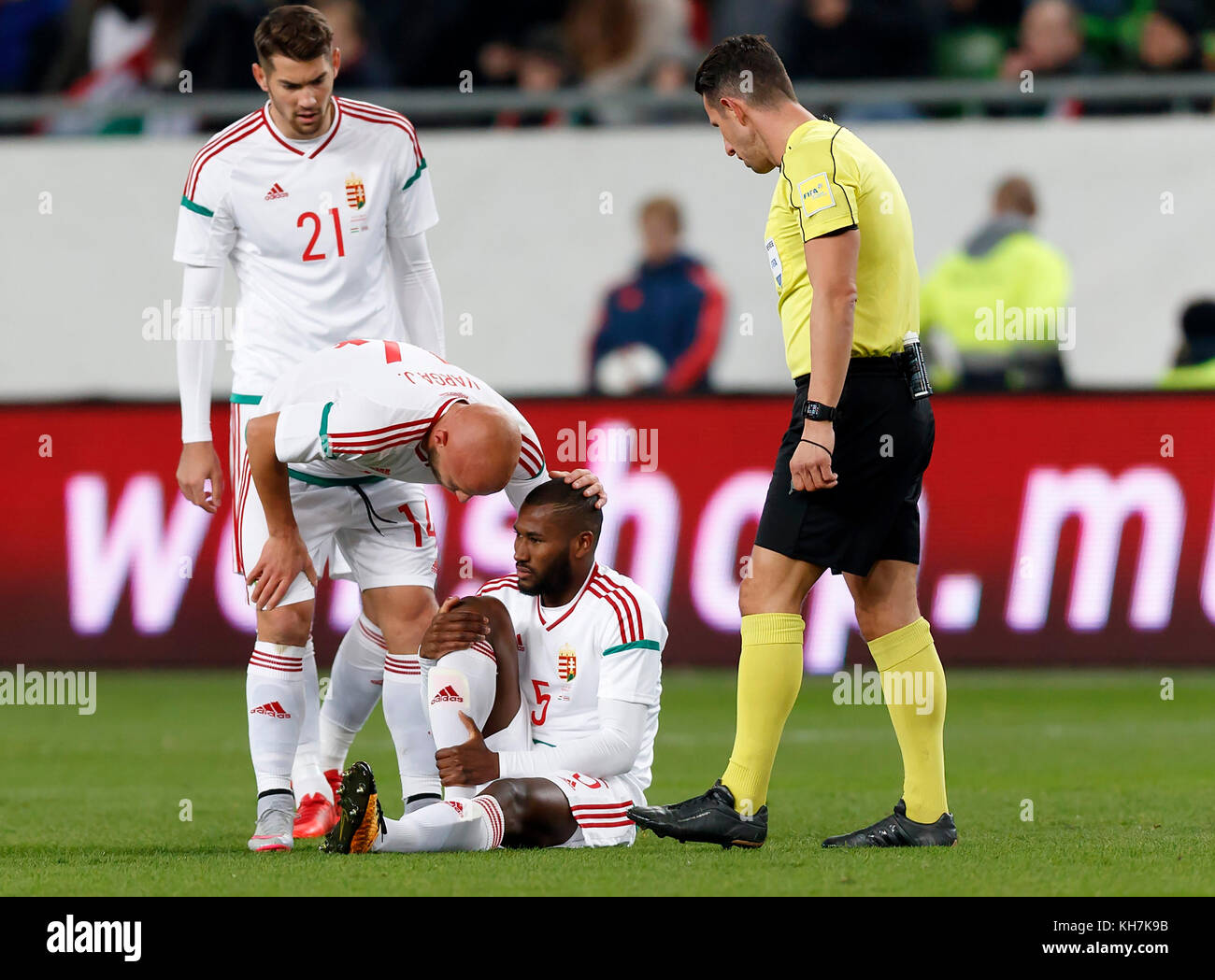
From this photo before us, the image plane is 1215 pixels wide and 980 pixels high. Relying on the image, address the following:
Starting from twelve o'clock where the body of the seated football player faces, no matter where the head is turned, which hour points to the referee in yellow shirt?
The referee in yellow shirt is roughly at 8 o'clock from the seated football player.

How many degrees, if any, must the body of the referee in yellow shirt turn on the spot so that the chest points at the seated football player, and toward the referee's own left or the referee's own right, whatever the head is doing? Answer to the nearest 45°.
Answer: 0° — they already face them

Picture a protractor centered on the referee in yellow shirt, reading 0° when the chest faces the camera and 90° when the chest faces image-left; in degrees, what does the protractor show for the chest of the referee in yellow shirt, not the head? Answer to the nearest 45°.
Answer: approximately 90°

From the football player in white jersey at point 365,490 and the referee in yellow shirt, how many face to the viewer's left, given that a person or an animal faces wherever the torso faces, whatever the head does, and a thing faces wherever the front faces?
1

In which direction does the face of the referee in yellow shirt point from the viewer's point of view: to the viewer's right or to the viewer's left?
to the viewer's left

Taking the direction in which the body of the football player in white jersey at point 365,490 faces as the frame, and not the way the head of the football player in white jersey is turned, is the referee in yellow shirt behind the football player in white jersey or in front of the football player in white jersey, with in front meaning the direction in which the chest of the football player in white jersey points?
in front

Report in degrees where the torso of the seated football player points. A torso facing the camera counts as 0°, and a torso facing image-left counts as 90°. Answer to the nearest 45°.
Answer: approximately 45°
